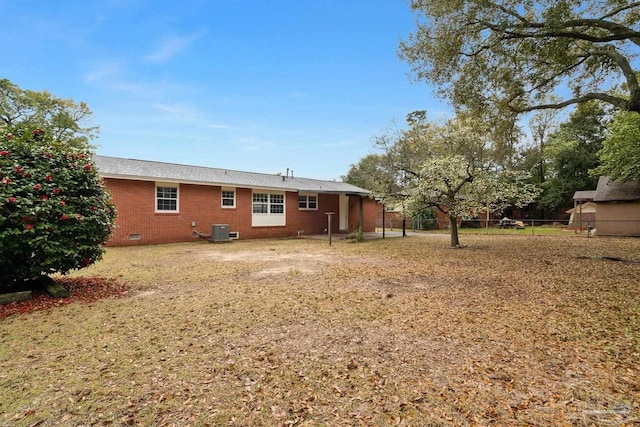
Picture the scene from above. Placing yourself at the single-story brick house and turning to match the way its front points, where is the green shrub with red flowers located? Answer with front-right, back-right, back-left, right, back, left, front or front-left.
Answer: back-left

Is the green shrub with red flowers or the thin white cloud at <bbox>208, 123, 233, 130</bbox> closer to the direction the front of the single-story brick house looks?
the thin white cloud

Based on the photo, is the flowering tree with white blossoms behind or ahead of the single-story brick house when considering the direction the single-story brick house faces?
behind

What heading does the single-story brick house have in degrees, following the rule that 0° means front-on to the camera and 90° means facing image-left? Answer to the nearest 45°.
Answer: approximately 135°

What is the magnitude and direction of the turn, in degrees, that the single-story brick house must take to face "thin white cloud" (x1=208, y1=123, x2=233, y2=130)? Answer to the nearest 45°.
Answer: approximately 45° to its right
